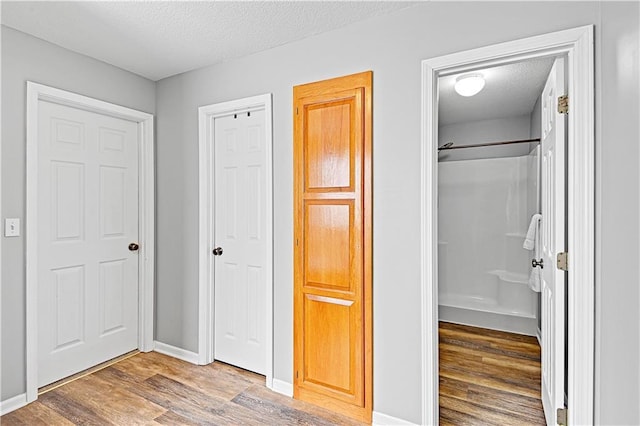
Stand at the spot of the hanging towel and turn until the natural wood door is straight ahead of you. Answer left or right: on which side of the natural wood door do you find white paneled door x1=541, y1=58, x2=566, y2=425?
left

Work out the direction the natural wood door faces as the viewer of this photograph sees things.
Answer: facing the viewer and to the left of the viewer

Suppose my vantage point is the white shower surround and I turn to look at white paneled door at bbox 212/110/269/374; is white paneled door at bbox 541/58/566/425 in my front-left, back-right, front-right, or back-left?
front-left

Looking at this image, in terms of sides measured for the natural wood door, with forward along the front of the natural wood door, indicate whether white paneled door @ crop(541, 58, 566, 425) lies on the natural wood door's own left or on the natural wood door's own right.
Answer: on the natural wood door's own left

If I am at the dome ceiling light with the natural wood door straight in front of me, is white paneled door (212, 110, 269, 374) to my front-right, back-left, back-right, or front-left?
front-right

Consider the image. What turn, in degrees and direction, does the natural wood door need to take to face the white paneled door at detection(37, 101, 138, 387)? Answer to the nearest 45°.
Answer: approximately 45° to its right

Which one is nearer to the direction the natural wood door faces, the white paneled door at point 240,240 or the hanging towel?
the white paneled door

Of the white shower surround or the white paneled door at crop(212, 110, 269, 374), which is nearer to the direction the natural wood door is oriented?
the white paneled door

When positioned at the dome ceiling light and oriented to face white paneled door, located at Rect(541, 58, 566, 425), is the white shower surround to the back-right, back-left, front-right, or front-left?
back-left

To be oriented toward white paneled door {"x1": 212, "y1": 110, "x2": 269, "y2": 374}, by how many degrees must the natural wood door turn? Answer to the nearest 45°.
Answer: approximately 90° to its right

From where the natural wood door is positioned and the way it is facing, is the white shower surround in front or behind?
behind
